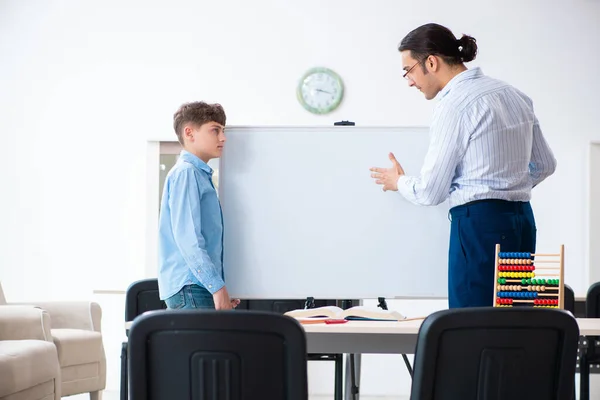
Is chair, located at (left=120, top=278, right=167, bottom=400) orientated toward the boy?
yes

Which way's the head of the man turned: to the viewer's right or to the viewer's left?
to the viewer's left

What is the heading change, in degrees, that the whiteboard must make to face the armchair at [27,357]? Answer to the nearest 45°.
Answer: approximately 135° to its right

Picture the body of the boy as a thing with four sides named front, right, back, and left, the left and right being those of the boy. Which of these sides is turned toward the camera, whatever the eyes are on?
right

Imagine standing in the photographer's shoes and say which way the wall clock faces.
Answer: facing the viewer

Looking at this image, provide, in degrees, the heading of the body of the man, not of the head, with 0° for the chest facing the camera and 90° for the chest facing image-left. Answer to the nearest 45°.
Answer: approximately 135°

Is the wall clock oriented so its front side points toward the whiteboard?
yes

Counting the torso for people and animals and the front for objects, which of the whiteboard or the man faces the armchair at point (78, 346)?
the man

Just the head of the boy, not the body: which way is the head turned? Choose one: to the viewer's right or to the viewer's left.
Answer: to the viewer's right

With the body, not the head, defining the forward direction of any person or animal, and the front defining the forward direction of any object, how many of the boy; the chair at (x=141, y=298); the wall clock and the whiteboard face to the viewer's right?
1

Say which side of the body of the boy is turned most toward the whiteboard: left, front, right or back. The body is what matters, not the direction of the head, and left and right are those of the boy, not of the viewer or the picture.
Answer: front

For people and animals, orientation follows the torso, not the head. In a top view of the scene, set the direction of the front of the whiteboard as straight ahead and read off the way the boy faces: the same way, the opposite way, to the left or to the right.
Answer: to the left

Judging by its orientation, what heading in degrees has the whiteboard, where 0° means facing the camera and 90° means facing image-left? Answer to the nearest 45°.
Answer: approximately 0°

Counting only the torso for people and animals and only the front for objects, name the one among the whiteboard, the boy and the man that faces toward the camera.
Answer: the whiteboard
